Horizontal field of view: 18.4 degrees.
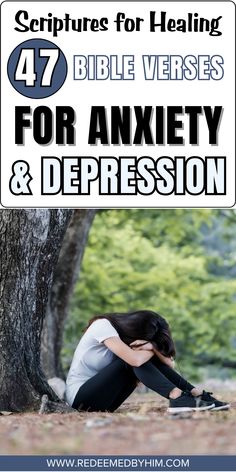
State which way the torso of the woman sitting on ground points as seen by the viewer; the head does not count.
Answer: to the viewer's right

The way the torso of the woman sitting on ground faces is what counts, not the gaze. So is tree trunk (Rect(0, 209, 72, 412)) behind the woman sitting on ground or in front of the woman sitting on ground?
behind

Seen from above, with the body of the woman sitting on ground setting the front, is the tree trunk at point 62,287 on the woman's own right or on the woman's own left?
on the woman's own left
